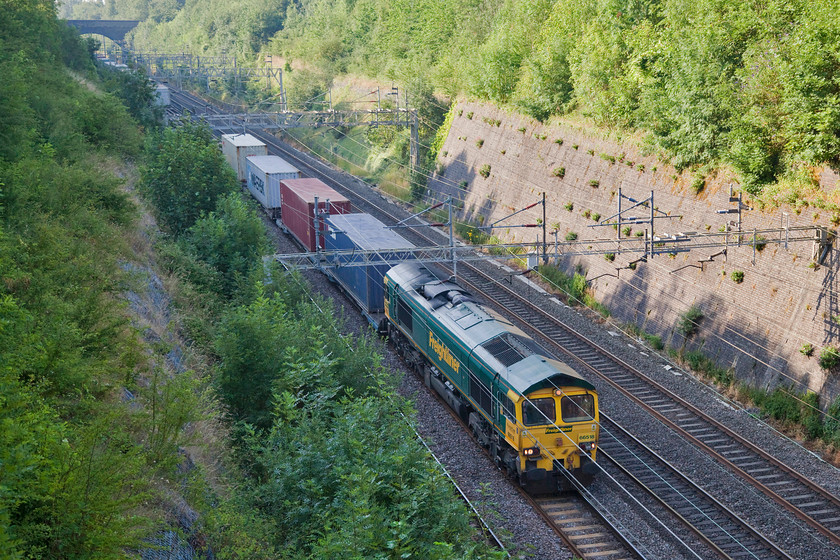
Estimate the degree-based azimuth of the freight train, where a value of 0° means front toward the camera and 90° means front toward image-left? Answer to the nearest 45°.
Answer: approximately 315°

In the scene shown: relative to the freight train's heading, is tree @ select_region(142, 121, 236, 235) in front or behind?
behind

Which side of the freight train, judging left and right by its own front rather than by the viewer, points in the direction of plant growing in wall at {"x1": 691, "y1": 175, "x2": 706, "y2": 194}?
left

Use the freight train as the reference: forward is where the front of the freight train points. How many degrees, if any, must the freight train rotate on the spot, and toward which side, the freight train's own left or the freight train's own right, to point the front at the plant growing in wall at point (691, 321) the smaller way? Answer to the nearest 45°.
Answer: approximately 90° to the freight train's own left
